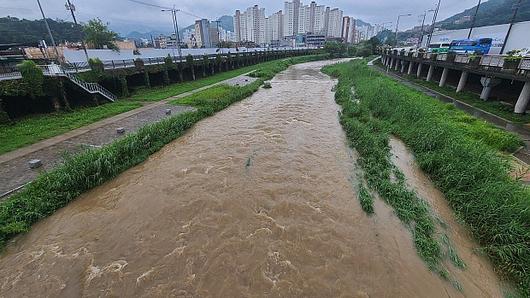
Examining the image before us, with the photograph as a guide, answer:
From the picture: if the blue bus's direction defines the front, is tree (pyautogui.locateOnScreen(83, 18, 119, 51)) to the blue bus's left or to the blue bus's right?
on its right

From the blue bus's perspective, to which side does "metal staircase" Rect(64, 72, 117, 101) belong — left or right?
on its right

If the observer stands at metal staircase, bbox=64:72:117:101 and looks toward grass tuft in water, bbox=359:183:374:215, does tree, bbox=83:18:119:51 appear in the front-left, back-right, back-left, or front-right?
back-left

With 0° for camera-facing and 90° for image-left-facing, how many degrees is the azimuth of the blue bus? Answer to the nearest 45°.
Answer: approximately 315°

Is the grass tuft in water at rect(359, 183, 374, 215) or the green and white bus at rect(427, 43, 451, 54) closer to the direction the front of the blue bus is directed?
the grass tuft in water

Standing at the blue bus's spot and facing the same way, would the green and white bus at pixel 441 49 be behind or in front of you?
behind

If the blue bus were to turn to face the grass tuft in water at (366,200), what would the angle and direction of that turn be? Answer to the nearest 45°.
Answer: approximately 45° to its right
